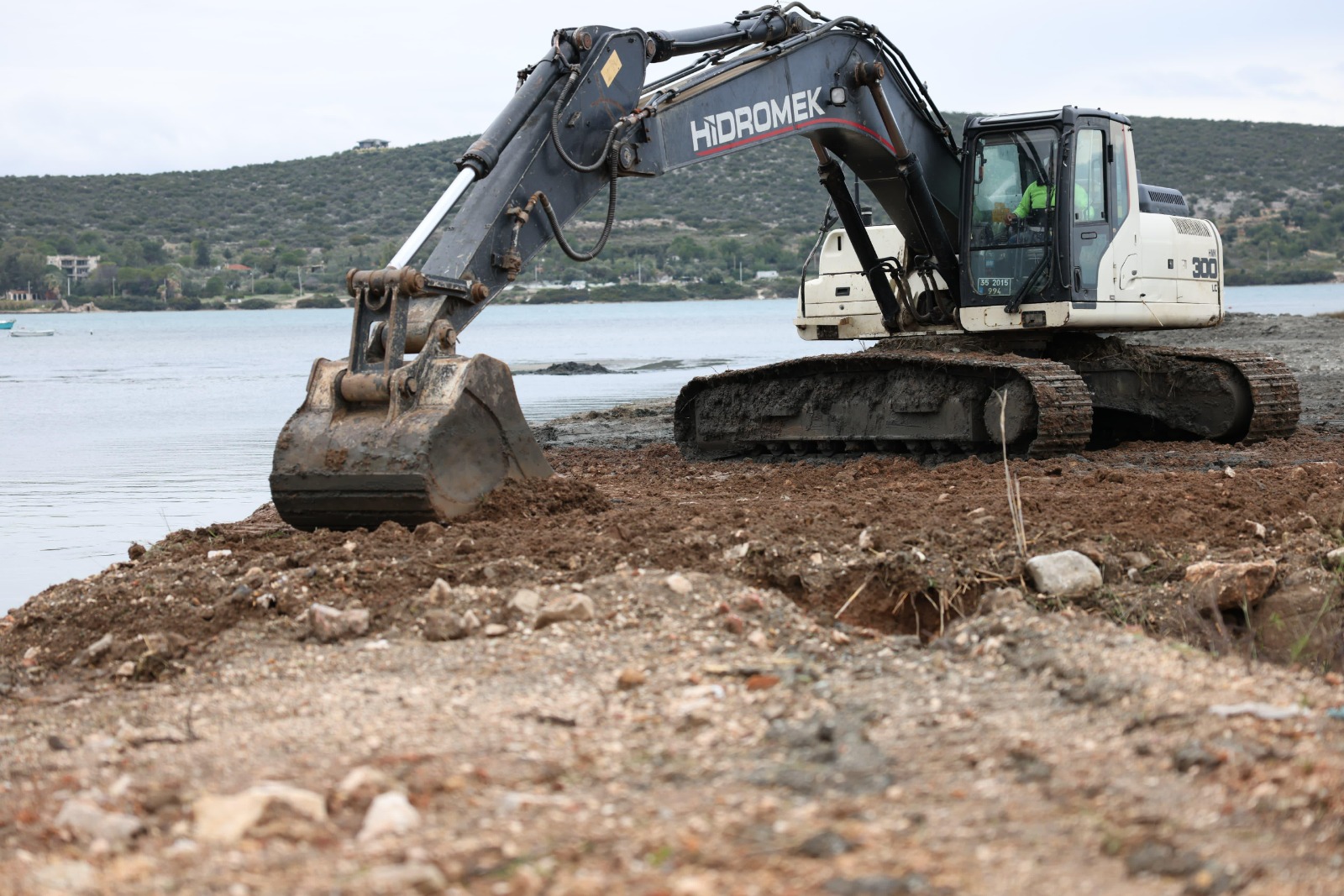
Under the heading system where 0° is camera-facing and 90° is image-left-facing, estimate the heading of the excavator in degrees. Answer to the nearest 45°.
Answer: approximately 45°

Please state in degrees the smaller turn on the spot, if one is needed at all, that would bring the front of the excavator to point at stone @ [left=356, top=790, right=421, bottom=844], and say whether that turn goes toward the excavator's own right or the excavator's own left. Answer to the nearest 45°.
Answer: approximately 45° to the excavator's own left

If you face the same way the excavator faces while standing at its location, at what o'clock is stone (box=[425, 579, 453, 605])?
The stone is roughly at 11 o'clock from the excavator.

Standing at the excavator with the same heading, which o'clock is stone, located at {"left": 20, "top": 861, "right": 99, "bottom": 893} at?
The stone is roughly at 11 o'clock from the excavator.

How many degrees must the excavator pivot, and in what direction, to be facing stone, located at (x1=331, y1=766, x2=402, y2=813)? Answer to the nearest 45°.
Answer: approximately 45° to its left

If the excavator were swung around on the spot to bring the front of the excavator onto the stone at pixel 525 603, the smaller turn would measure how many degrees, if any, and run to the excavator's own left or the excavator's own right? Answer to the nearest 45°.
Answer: approximately 45° to the excavator's own left

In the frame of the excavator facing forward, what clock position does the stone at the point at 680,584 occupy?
The stone is roughly at 11 o'clock from the excavator.
